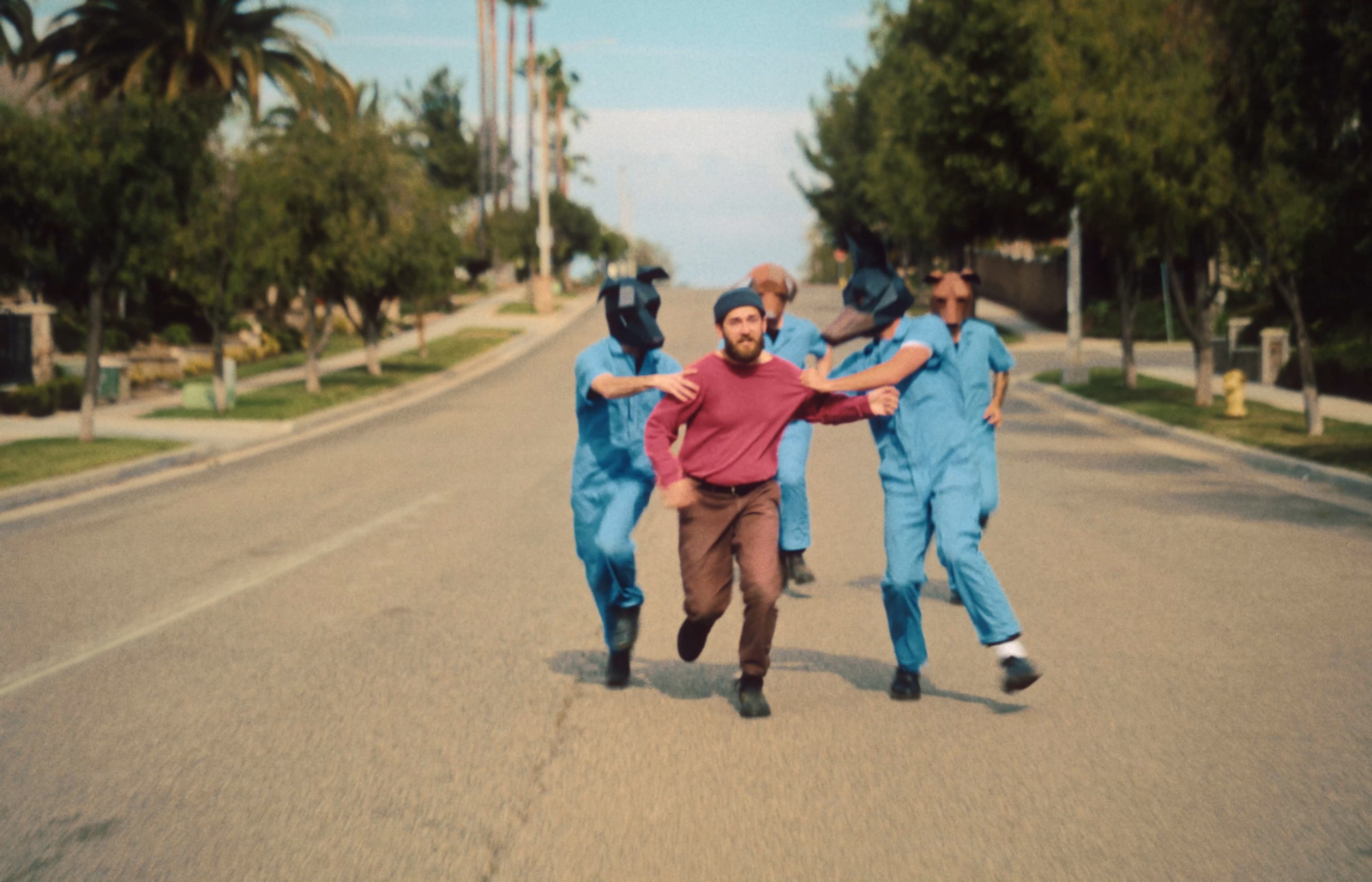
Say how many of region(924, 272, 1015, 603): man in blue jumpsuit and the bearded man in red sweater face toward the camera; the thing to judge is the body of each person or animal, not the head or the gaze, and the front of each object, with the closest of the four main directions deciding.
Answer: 2

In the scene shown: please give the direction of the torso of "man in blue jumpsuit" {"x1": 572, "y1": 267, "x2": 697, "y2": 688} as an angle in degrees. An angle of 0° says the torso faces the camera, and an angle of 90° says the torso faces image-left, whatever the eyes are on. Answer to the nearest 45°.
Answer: approximately 315°

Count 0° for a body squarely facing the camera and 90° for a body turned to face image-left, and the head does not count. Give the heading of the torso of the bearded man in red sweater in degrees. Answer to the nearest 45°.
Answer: approximately 0°

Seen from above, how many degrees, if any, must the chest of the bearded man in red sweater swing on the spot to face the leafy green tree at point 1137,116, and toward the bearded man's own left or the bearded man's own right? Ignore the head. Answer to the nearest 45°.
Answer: approximately 180°

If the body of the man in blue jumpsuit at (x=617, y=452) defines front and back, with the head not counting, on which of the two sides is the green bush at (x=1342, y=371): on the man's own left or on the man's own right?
on the man's own left

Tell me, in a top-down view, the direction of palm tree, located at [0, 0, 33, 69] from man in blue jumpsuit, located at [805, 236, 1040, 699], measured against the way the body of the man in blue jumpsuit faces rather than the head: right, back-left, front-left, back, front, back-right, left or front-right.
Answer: right

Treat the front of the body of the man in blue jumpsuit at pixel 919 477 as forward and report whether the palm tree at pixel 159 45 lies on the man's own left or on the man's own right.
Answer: on the man's own right

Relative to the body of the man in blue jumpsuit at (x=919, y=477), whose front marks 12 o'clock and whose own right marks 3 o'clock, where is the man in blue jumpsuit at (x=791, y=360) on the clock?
the man in blue jumpsuit at (x=791, y=360) is roughly at 4 o'clock from the man in blue jumpsuit at (x=919, y=477).

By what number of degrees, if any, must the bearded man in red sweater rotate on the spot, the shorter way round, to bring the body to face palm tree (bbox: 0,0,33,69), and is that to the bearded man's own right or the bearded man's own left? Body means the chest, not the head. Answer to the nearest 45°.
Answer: approximately 135° to the bearded man's own right

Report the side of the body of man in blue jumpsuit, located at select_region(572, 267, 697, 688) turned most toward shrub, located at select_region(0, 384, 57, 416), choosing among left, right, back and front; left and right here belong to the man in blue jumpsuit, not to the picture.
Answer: back

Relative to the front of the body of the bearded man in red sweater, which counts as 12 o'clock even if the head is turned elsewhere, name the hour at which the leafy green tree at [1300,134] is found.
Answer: The leafy green tree is roughly at 7 o'clock from the bearded man in red sweater.

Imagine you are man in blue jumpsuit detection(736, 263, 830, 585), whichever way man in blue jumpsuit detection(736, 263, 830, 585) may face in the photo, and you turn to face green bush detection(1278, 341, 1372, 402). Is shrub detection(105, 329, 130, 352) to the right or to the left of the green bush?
left

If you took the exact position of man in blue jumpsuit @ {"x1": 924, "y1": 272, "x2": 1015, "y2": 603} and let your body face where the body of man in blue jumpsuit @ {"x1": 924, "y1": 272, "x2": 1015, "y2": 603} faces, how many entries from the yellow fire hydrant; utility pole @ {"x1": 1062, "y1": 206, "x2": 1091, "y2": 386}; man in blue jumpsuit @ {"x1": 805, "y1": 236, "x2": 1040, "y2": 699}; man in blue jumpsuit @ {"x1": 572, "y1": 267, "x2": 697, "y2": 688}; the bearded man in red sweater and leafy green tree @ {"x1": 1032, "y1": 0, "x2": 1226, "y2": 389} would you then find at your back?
3

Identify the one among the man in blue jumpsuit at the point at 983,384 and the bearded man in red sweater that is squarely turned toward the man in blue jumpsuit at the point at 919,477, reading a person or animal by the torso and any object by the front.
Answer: the man in blue jumpsuit at the point at 983,384

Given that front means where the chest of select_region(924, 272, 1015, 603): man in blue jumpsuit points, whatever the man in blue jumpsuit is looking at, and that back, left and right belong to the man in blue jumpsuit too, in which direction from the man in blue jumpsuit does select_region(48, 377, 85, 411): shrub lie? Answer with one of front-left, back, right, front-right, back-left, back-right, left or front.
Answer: back-right
